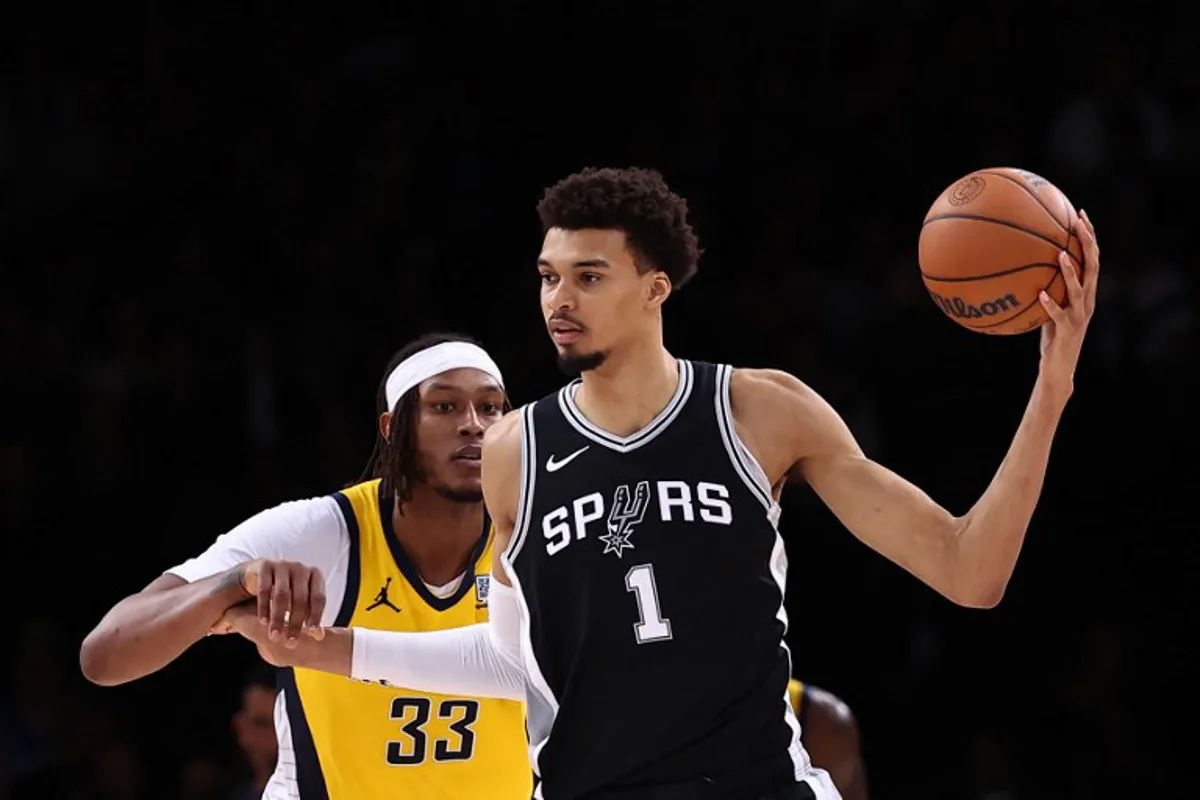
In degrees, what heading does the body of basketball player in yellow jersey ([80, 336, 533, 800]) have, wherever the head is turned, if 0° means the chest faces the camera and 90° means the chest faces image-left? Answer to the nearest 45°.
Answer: approximately 315°

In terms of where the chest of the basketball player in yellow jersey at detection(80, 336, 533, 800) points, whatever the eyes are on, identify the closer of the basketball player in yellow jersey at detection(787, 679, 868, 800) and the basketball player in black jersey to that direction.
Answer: the basketball player in black jersey

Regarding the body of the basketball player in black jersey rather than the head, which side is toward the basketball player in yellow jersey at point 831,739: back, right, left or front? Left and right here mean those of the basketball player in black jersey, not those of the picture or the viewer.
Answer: back

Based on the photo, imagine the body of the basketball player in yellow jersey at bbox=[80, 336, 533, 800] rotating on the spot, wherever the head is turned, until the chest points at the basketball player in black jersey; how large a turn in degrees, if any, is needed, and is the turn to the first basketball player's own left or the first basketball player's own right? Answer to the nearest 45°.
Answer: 0° — they already face them

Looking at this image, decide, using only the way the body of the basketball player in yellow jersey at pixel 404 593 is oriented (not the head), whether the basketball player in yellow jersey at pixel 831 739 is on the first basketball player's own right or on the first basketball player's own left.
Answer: on the first basketball player's own left

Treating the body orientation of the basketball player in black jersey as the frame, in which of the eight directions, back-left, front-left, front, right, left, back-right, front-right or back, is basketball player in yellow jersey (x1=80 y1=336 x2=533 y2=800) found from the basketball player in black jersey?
back-right

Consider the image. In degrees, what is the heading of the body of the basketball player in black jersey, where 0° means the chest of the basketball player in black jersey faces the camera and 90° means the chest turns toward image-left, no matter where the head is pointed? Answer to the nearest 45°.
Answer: approximately 0°
